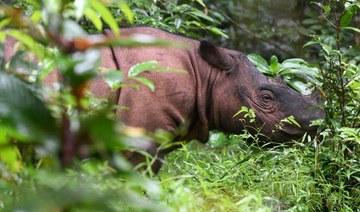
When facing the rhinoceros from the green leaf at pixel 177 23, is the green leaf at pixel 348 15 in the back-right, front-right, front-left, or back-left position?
front-left

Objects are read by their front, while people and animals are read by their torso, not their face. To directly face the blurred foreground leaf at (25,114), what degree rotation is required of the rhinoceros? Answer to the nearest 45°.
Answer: approximately 90° to its right

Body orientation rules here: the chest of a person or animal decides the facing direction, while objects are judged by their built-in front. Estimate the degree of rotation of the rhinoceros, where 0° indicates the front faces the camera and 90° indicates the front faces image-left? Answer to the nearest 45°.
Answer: approximately 270°

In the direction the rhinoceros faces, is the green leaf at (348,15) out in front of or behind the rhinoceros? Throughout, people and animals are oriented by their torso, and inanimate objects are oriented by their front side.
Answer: in front

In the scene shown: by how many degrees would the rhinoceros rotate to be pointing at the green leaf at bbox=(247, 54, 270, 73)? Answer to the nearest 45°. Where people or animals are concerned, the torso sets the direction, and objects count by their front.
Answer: approximately 45° to its left

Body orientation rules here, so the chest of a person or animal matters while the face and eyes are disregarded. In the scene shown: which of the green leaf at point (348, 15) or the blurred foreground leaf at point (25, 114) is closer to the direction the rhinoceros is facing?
the green leaf

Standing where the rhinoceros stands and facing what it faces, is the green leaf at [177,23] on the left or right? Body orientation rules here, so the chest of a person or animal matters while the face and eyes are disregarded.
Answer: on its left

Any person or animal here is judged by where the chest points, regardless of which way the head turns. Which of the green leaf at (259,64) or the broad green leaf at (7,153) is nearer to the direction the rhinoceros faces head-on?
the green leaf

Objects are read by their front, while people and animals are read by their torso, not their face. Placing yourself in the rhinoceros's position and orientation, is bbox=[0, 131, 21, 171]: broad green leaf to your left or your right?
on your right

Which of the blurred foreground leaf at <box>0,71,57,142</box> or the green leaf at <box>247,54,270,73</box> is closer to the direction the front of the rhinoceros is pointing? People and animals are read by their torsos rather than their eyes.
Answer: the green leaf
